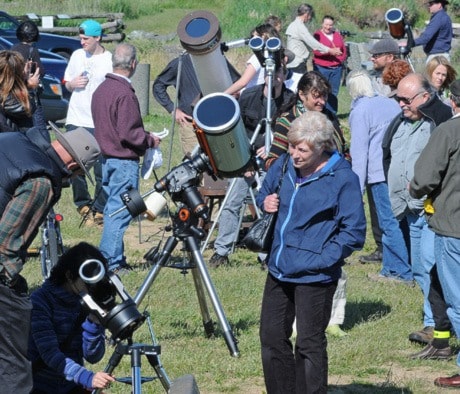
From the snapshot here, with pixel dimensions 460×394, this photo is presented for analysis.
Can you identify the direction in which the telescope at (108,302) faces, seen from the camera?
facing the viewer and to the left of the viewer

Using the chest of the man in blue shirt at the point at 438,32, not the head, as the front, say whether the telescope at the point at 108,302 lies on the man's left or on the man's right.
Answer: on the man's left

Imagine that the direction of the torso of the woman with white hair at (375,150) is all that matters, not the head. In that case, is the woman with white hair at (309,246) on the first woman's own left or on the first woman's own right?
on the first woman's own left

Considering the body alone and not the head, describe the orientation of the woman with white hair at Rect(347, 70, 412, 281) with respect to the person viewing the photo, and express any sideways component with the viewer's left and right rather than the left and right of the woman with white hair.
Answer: facing away from the viewer and to the left of the viewer

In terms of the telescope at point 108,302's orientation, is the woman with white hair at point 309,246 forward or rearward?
rearward

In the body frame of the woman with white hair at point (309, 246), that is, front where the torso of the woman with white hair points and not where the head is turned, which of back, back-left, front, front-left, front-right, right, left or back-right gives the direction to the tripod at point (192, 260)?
right

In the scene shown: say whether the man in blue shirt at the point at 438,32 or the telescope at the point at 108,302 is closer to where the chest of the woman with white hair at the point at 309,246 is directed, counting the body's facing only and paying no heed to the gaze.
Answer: the telescope

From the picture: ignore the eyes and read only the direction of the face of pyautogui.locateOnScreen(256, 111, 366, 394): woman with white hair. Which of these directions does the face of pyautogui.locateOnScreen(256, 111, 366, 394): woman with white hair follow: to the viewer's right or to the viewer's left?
to the viewer's left

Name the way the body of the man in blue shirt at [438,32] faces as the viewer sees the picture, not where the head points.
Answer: to the viewer's left
